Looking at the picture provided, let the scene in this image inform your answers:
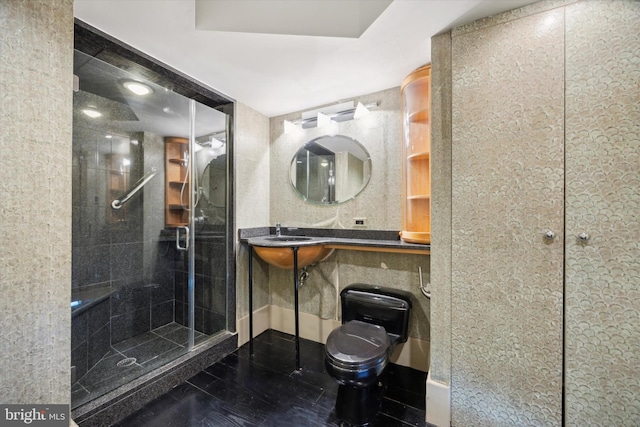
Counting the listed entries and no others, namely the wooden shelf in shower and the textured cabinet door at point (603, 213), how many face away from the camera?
0

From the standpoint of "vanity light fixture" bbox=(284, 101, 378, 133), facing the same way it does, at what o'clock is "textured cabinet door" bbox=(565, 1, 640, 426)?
The textured cabinet door is roughly at 9 o'clock from the vanity light fixture.

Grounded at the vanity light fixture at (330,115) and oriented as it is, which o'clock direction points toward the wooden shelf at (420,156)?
The wooden shelf is roughly at 9 o'clock from the vanity light fixture.

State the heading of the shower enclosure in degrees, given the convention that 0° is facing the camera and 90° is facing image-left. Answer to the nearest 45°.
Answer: approximately 315°

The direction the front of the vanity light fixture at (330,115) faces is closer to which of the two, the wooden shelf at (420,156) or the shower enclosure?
the shower enclosure

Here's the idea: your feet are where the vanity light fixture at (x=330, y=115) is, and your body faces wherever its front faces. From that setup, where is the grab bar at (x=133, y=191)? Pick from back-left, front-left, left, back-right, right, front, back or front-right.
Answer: front-right

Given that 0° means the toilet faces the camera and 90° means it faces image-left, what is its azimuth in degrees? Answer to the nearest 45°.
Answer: approximately 45°

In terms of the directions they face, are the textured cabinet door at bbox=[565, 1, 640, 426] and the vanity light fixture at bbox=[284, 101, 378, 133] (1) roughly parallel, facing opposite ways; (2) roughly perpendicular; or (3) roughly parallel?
roughly parallel

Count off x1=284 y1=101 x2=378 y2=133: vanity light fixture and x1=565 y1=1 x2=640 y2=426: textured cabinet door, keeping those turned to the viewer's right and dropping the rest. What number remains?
0

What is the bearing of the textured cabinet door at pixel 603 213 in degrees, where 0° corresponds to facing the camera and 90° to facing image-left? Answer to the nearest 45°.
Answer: approximately 0°

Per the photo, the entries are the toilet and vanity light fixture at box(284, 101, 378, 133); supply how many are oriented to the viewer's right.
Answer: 0
